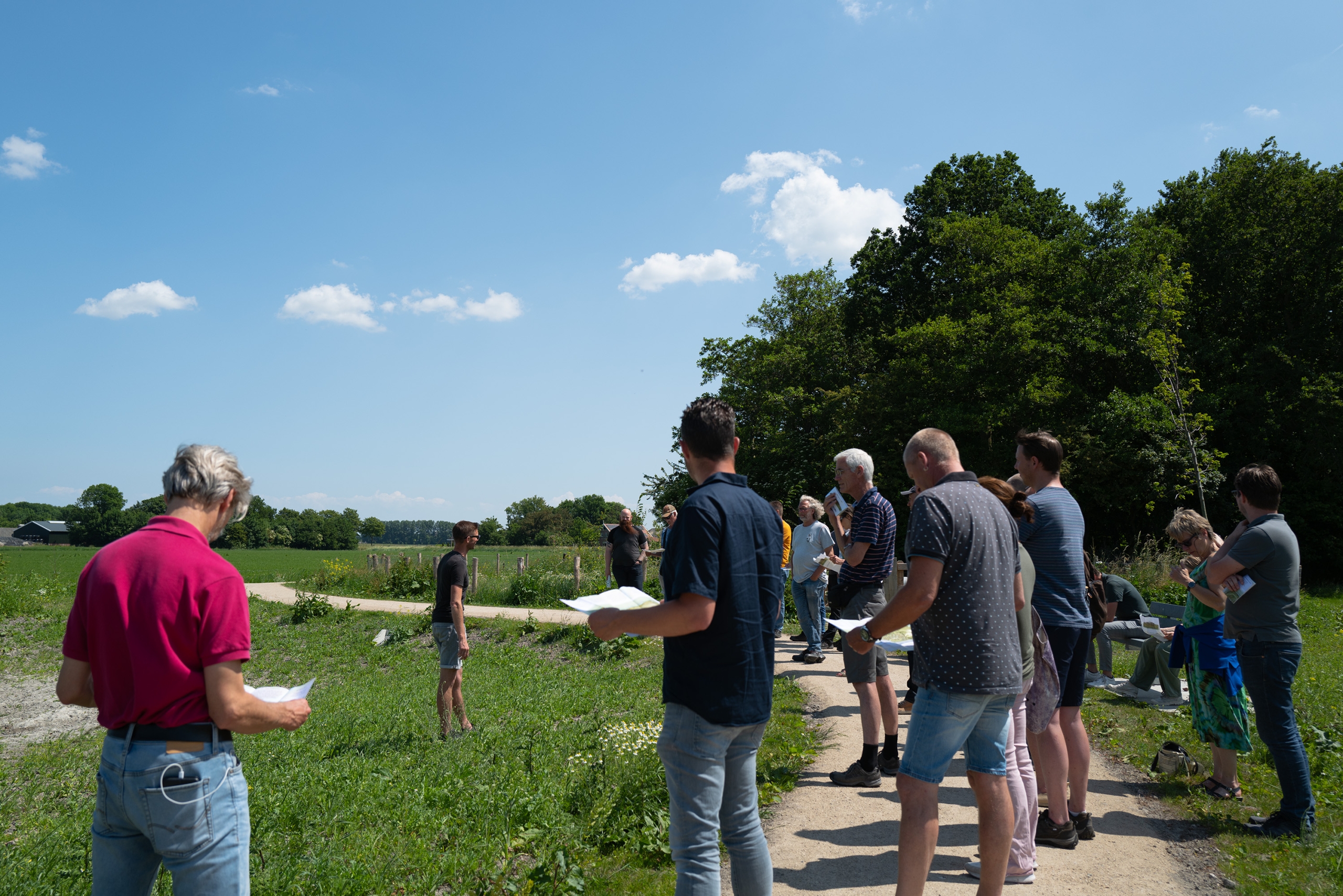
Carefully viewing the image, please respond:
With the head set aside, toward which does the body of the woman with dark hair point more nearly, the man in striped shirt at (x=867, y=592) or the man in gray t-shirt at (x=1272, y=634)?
the man in striped shirt

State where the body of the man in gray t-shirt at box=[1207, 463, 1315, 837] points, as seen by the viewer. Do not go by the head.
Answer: to the viewer's left

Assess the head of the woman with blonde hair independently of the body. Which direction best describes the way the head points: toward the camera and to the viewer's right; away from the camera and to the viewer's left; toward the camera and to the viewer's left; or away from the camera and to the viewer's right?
toward the camera and to the viewer's left

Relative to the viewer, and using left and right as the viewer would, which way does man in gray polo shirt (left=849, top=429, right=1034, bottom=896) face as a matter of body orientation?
facing away from the viewer and to the left of the viewer

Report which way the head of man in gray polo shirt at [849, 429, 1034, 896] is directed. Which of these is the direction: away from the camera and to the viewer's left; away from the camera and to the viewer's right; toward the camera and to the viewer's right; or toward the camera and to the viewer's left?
away from the camera and to the viewer's left

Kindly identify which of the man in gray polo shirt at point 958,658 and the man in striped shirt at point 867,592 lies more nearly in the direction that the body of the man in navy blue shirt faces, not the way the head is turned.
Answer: the man in striped shirt

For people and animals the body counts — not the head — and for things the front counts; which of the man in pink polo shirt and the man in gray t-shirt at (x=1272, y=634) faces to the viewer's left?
the man in gray t-shirt

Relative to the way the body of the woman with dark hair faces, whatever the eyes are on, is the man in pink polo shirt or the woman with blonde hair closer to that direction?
the man in pink polo shirt

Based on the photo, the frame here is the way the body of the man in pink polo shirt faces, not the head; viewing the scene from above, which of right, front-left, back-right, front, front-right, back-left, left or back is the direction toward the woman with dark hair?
front-right

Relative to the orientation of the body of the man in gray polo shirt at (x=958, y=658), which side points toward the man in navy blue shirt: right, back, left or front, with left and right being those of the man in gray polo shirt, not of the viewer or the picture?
left

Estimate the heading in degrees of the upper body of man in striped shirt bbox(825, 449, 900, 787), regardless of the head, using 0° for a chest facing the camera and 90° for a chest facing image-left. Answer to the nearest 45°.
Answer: approximately 90°

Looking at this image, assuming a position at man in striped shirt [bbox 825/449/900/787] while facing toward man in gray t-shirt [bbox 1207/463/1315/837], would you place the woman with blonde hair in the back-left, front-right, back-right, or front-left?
front-left

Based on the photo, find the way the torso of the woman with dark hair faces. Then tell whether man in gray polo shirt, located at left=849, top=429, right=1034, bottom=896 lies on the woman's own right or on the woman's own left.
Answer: on the woman's own left
